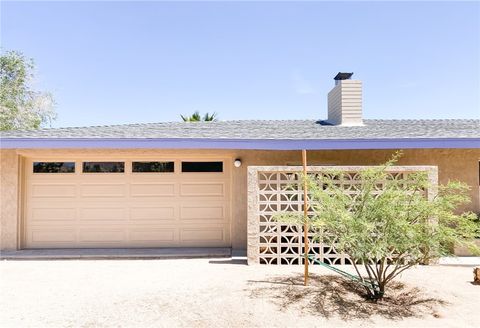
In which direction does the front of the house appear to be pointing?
toward the camera

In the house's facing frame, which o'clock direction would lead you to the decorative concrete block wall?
The decorative concrete block wall is roughly at 10 o'clock from the house.
